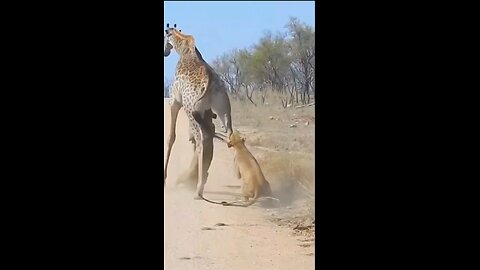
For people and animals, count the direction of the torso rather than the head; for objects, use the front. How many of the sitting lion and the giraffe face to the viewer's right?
0

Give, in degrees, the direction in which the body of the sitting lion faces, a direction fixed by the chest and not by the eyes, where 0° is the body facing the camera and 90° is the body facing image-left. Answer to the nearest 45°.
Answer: approximately 135°
